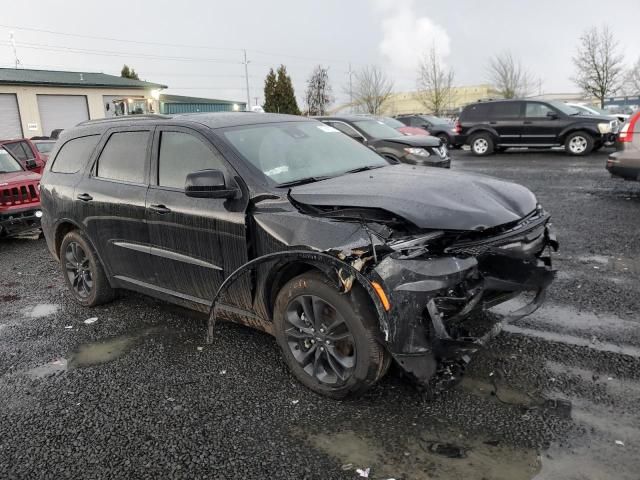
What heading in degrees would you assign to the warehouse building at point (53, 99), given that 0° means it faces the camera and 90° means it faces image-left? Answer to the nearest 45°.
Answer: approximately 315°

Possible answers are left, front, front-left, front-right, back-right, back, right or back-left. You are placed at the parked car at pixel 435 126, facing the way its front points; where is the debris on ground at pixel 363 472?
front-right

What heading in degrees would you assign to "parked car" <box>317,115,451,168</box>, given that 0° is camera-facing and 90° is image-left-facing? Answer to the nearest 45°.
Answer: approximately 315°

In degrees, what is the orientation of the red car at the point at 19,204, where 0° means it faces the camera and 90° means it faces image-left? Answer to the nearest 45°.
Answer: approximately 315°

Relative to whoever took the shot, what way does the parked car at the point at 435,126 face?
facing the viewer and to the right of the viewer

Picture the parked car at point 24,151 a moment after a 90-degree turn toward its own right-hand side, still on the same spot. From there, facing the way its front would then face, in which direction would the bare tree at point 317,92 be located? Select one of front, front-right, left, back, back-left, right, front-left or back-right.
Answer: back

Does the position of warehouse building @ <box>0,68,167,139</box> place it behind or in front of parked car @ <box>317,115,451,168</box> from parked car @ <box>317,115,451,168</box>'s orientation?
behind

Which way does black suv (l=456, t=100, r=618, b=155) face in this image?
to the viewer's right
